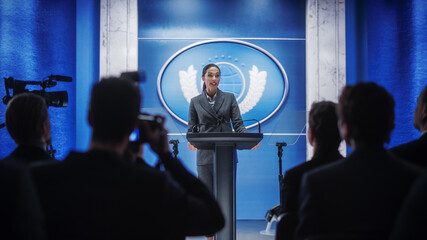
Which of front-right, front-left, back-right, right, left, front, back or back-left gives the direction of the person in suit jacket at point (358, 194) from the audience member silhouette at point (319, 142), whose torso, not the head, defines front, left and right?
back

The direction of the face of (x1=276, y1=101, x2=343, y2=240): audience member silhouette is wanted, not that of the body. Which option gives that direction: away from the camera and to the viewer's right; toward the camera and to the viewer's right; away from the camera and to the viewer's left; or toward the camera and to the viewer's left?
away from the camera and to the viewer's left

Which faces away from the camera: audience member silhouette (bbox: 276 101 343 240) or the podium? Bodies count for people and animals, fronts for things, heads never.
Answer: the audience member silhouette

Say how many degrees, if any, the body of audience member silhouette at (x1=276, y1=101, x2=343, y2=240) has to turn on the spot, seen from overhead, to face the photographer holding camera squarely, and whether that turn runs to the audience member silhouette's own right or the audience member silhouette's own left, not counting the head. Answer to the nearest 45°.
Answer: approximately 135° to the audience member silhouette's own left

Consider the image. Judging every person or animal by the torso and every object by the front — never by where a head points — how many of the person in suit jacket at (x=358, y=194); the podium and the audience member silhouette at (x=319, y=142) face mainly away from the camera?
2

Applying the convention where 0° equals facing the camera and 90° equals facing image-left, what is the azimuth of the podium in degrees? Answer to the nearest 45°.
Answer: approximately 0°

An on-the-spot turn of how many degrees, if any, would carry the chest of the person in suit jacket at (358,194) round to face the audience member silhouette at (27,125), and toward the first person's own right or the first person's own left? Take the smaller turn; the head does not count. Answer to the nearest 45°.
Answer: approximately 90° to the first person's own left

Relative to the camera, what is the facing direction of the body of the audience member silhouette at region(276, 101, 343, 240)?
away from the camera

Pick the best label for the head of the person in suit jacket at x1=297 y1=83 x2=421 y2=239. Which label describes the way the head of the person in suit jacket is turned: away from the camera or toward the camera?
away from the camera

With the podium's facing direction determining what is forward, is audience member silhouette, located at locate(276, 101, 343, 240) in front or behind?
in front

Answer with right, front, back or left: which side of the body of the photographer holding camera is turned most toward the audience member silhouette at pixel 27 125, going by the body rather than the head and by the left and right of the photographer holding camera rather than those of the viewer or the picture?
left

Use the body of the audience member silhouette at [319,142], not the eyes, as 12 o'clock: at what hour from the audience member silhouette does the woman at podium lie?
The woman at podium is roughly at 11 o'clock from the audience member silhouette.

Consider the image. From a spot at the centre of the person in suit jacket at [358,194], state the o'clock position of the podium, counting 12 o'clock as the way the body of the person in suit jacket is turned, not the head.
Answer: The podium is roughly at 11 o'clock from the person in suit jacket.

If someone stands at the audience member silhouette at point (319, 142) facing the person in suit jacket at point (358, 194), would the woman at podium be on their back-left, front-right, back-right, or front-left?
back-right

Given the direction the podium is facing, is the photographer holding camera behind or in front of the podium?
in front

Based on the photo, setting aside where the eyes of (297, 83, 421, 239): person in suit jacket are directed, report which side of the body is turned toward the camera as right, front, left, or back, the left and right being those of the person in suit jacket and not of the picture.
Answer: back

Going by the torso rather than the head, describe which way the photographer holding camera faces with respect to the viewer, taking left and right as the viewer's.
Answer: facing away from the viewer and to the right of the viewer

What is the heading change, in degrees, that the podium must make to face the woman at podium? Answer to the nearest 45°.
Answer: approximately 180°
